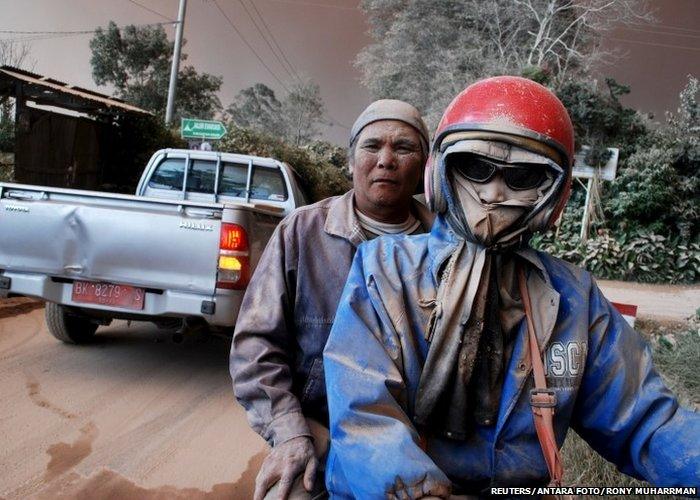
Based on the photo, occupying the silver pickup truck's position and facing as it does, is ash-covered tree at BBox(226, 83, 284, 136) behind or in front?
in front

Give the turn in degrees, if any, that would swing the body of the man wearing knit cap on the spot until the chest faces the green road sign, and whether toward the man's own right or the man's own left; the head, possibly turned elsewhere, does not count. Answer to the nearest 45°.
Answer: approximately 180°

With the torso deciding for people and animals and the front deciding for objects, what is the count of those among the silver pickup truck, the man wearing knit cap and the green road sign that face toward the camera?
2

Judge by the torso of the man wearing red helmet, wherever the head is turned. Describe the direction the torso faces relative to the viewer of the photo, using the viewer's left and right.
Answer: facing the viewer

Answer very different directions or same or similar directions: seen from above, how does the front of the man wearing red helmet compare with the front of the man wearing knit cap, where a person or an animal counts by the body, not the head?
same or similar directions

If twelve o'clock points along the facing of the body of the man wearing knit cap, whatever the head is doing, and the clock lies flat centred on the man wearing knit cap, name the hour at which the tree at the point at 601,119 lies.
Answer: The tree is roughly at 7 o'clock from the man wearing knit cap.

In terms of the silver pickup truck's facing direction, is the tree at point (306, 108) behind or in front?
in front

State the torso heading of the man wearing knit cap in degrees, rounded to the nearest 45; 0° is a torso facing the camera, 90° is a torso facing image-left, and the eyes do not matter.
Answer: approximately 0°

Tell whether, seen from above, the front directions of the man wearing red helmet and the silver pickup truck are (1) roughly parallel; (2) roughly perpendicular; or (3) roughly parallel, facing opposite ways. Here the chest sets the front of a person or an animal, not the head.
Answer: roughly parallel, facing opposite ways

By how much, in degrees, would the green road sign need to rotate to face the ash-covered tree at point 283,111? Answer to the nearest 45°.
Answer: approximately 180°

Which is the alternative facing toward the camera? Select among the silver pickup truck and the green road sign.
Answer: the green road sign

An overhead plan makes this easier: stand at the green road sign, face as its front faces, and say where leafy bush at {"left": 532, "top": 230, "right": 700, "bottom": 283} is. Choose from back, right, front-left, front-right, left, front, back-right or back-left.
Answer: left

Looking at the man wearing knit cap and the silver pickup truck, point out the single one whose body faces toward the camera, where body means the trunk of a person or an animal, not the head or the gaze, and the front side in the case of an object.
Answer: the man wearing knit cap
